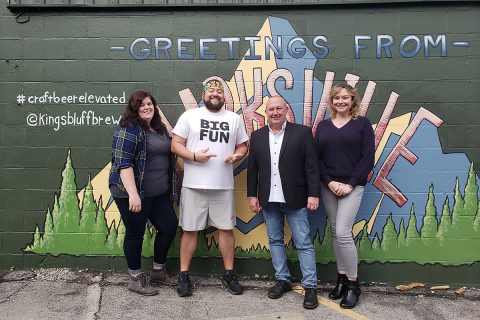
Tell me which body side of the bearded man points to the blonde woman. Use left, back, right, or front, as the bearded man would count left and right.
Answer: left

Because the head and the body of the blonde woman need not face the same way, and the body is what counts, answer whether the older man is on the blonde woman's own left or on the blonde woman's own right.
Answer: on the blonde woman's own right

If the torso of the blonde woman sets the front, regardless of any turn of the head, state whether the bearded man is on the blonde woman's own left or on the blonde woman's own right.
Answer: on the blonde woman's own right

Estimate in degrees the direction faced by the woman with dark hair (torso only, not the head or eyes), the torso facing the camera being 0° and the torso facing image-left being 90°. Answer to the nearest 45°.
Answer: approximately 315°

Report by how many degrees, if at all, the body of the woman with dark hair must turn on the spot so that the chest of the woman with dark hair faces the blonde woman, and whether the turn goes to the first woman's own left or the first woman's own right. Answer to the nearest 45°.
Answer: approximately 45° to the first woman's own left

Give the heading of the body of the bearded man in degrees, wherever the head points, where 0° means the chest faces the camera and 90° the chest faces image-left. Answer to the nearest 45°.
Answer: approximately 0°

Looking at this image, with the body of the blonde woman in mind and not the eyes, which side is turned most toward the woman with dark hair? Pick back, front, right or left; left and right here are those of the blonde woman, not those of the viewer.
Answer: right
